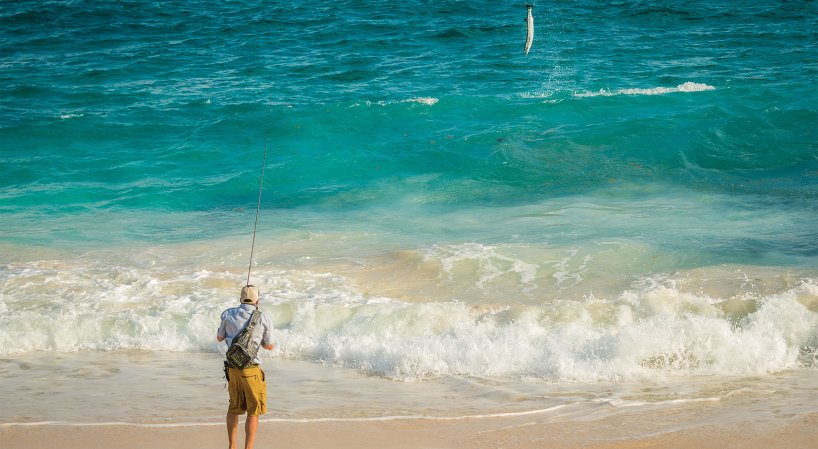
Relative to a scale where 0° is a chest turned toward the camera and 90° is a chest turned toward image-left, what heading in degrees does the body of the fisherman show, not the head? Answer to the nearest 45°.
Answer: approximately 180°
